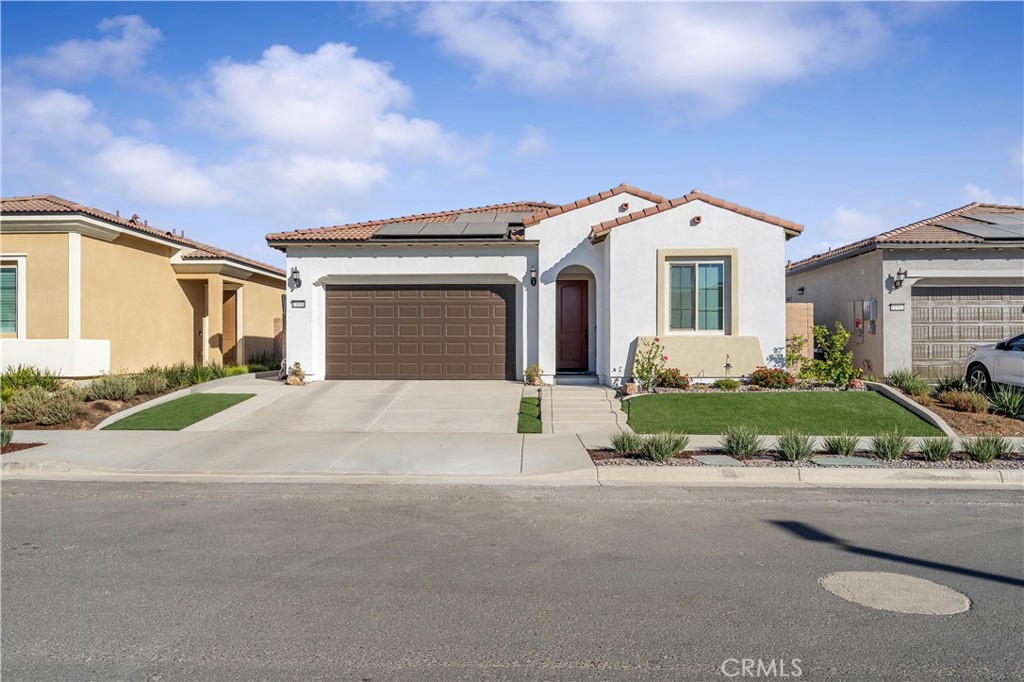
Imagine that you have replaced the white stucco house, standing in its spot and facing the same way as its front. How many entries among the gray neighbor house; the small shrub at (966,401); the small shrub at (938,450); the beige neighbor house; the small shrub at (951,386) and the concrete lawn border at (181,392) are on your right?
2

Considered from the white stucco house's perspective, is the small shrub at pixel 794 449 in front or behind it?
in front

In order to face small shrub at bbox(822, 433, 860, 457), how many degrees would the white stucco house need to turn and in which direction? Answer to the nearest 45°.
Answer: approximately 45° to its left

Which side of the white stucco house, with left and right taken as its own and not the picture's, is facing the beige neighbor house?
right

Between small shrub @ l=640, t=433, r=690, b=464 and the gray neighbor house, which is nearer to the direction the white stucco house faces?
the small shrub

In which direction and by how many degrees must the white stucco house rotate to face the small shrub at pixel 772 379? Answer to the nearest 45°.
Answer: approximately 45° to its left

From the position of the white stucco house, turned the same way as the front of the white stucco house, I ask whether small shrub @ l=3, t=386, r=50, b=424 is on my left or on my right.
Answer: on my right

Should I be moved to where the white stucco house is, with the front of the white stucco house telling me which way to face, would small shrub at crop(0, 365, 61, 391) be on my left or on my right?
on my right

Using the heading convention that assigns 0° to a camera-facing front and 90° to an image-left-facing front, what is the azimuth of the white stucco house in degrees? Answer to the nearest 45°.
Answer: approximately 0°

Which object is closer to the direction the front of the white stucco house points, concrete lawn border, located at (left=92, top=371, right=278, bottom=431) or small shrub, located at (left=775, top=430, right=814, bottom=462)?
the small shrub

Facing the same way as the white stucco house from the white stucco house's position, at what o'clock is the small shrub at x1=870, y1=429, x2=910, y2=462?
The small shrub is roughly at 11 o'clock from the white stucco house.

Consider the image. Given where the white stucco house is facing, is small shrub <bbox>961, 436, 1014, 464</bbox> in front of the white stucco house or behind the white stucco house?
in front

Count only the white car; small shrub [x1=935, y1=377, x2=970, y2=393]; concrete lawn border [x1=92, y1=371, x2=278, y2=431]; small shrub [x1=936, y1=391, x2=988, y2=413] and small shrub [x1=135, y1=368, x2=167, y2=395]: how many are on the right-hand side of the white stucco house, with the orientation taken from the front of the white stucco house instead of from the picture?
2

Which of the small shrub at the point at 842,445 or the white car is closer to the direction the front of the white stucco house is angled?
the small shrub

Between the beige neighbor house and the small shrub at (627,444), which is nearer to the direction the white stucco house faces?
the small shrub

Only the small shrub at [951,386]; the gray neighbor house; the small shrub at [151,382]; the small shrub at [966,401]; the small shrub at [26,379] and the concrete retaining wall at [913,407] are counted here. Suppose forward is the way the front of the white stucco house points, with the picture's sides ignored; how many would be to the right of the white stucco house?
2

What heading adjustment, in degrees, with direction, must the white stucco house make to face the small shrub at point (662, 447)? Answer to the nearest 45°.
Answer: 0° — it already faces it

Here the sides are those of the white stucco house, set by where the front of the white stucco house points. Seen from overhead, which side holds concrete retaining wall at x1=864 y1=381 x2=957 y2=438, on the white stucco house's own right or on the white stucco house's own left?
on the white stucco house's own left
